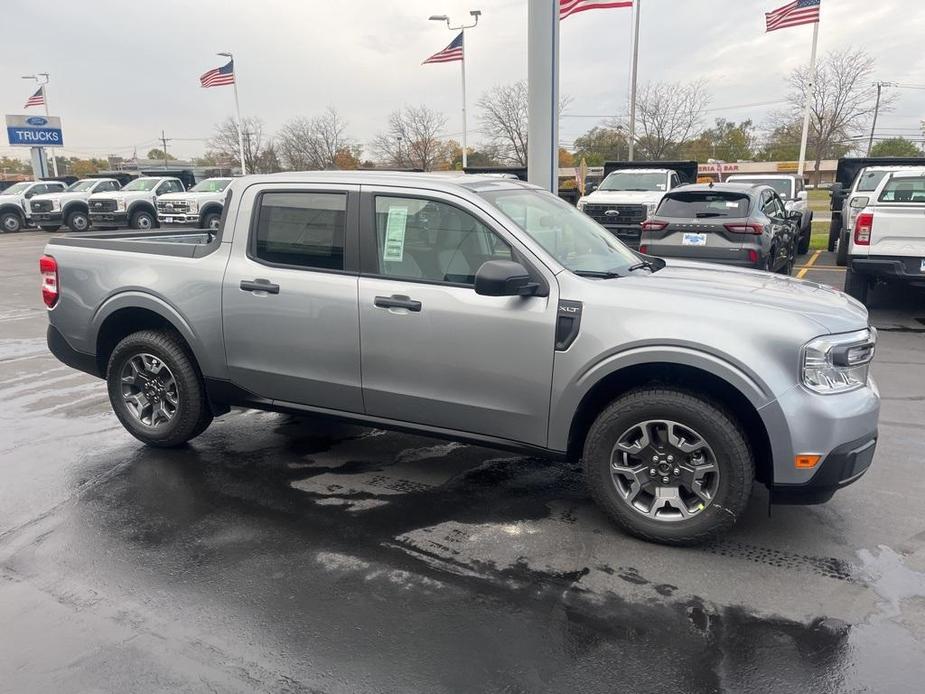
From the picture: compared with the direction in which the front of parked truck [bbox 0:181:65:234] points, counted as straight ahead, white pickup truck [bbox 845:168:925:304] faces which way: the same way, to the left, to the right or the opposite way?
the opposite way

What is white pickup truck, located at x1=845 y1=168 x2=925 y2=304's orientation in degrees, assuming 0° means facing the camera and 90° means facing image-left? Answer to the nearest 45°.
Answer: approximately 180°

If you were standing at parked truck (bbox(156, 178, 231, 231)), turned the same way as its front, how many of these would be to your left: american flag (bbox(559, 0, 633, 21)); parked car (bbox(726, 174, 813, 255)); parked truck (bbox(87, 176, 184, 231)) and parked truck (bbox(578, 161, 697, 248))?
3

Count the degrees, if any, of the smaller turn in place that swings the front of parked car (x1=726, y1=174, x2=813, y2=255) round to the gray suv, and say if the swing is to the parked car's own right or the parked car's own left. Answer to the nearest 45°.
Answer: approximately 45° to the parked car's own left

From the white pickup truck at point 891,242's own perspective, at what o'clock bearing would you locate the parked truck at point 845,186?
The parked truck is roughly at 12 o'clock from the white pickup truck.

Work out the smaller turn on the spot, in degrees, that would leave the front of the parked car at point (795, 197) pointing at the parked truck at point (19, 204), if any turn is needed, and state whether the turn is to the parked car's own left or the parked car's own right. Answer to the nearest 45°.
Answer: approximately 45° to the parked car's own right

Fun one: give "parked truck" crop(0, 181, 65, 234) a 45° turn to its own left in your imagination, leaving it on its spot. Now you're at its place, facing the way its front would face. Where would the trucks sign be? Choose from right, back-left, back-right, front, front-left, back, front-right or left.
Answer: back

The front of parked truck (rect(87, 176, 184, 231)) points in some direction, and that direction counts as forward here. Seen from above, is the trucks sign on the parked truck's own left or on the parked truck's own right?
on the parked truck's own right

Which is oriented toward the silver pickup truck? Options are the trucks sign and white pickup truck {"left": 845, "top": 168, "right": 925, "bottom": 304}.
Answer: the trucks sign
